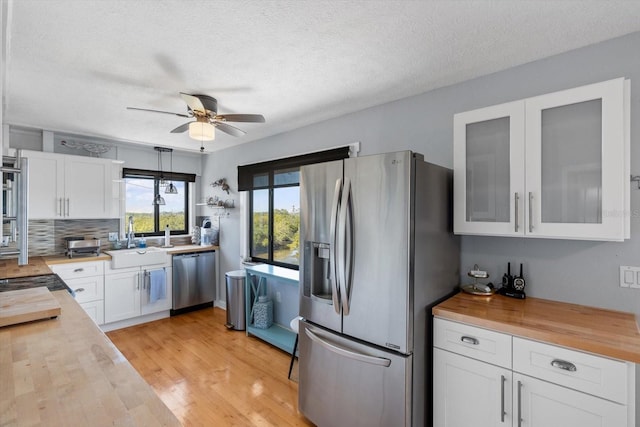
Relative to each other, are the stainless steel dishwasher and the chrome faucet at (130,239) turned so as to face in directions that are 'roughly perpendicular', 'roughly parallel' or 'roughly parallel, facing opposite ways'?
roughly parallel

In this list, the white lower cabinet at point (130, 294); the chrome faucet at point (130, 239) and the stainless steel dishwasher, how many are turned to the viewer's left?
0

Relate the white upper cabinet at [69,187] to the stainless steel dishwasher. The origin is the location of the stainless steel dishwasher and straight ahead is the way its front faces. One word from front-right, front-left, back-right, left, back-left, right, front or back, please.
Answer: back-right

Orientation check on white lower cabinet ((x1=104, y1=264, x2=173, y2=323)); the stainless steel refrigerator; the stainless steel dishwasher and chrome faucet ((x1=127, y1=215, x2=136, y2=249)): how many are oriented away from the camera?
0

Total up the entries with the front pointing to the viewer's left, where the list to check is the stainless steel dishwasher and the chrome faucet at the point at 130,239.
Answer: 0

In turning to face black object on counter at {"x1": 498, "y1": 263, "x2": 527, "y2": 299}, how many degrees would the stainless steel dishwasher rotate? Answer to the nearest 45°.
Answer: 0° — it already faces it

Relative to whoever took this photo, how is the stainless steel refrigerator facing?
facing the viewer and to the left of the viewer

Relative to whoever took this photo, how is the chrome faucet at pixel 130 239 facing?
facing the viewer and to the right of the viewer

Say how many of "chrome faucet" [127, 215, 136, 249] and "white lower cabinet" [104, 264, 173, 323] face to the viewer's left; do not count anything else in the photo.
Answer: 0

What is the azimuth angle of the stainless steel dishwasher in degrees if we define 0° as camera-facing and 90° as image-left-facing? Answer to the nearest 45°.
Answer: approximately 315°

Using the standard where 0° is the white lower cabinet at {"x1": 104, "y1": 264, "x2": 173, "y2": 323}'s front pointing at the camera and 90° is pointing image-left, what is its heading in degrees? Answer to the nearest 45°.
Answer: approximately 315°
